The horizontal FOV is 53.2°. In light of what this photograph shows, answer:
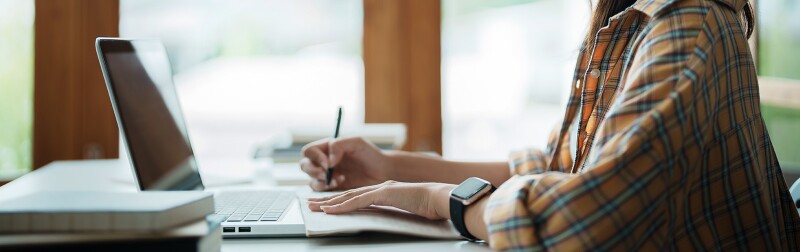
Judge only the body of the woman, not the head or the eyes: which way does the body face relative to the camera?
to the viewer's left

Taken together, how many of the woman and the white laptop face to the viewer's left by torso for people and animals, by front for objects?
1

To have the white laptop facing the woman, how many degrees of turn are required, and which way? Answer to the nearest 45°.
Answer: approximately 45° to its right

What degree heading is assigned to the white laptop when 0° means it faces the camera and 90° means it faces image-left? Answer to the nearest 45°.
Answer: approximately 270°

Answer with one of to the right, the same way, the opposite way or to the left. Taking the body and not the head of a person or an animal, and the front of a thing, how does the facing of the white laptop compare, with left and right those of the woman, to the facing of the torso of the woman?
the opposite way

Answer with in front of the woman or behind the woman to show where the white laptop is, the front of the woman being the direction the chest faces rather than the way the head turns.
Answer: in front
